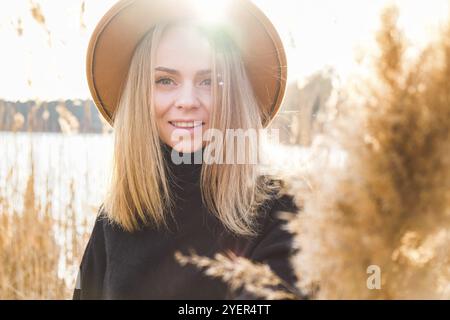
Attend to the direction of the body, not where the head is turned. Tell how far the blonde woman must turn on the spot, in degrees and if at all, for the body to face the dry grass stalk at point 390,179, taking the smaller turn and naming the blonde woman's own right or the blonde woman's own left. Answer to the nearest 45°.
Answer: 0° — they already face it

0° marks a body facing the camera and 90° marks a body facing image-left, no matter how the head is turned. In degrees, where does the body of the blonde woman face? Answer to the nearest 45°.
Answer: approximately 0°
